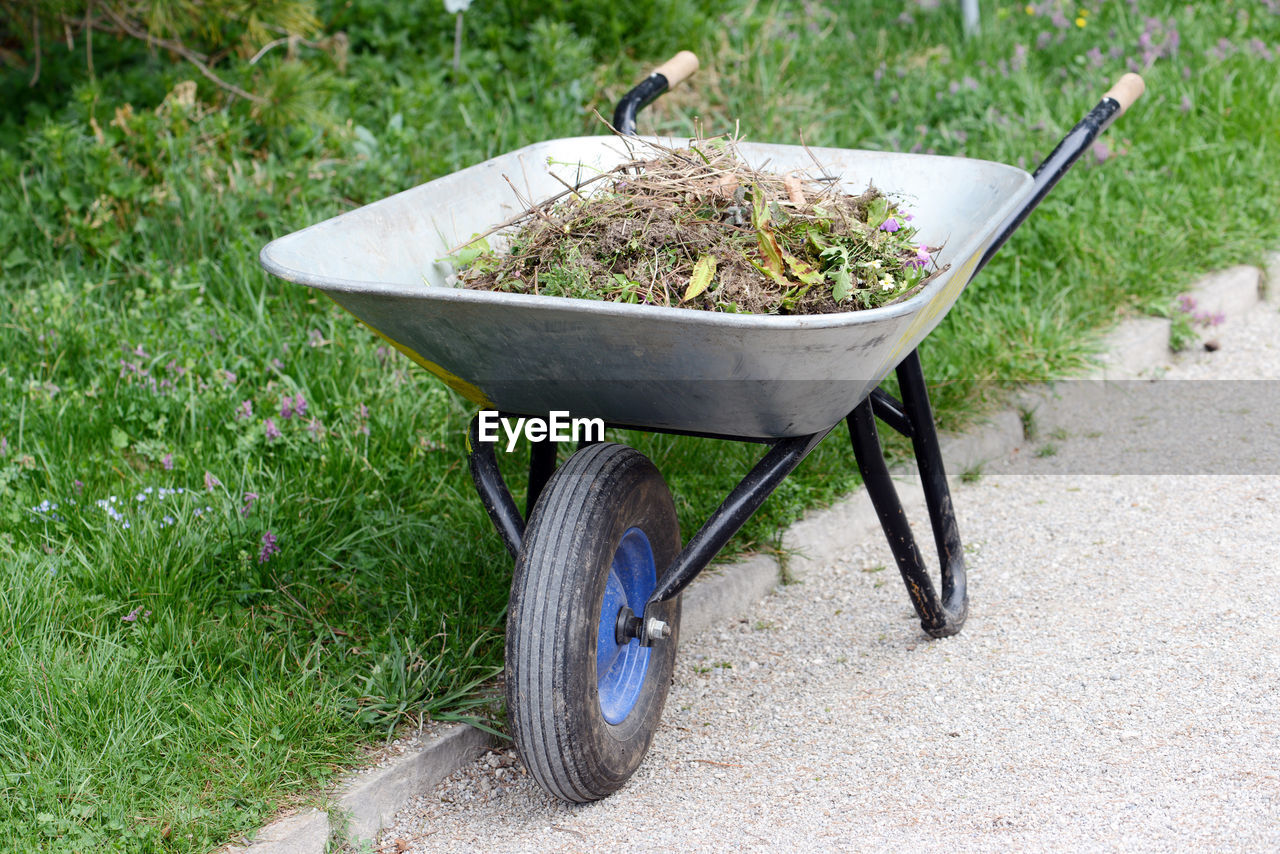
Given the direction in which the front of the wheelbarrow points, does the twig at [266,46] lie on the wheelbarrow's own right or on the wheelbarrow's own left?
on the wheelbarrow's own right

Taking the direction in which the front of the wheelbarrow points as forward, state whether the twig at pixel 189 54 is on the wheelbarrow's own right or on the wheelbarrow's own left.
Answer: on the wheelbarrow's own right

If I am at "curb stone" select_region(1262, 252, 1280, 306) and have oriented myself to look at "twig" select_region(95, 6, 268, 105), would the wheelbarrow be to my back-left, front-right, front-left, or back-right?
front-left

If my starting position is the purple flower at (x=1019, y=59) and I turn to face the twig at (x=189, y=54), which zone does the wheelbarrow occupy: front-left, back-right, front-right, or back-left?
front-left

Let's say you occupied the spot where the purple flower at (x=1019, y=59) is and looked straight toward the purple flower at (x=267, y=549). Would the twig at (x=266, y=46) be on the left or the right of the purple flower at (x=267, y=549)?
right

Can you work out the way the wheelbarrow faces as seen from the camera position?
facing the viewer and to the left of the viewer

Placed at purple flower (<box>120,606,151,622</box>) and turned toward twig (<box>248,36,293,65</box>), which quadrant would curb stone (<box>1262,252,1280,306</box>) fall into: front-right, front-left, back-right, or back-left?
front-right

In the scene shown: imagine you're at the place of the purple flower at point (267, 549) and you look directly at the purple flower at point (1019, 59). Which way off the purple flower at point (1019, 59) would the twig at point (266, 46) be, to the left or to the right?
left

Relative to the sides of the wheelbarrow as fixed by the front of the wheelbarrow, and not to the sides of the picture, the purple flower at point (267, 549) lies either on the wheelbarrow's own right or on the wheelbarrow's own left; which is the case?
on the wheelbarrow's own right

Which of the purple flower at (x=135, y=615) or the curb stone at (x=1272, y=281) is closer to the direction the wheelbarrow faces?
the purple flower

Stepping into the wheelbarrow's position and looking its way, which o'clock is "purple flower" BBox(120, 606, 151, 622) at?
The purple flower is roughly at 2 o'clock from the wheelbarrow.

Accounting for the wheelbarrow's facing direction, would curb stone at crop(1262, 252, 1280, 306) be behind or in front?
behind
